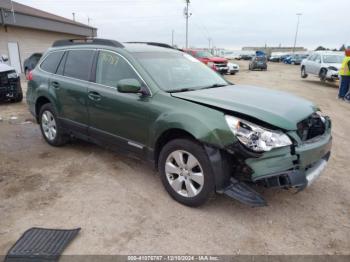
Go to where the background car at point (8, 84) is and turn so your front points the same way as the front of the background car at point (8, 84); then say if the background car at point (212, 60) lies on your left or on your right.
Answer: on your left

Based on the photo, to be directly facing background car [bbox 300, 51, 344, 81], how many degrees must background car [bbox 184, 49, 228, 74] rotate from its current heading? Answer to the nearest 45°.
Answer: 0° — it already faces it

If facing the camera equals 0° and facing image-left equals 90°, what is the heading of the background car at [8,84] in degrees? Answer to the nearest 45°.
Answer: approximately 315°

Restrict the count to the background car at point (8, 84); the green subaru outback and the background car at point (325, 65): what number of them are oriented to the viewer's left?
0

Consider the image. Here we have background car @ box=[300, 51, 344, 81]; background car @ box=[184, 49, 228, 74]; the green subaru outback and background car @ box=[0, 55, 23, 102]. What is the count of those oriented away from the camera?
0

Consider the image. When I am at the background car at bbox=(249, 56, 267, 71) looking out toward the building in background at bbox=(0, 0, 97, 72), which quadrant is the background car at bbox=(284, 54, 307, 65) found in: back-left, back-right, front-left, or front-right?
back-right

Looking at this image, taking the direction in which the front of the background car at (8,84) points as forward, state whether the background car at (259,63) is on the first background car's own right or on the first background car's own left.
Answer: on the first background car's own left

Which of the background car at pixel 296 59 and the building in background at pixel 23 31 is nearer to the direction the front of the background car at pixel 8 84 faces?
the background car

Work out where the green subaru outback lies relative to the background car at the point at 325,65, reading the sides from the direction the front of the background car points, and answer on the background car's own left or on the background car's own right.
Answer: on the background car's own right

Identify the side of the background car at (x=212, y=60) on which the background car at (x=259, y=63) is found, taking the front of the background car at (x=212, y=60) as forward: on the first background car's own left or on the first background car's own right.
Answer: on the first background car's own left

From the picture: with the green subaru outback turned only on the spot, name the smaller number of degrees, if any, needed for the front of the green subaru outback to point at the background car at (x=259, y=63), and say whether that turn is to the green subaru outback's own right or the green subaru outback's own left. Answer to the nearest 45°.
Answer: approximately 135° to the green subaru outback's own left

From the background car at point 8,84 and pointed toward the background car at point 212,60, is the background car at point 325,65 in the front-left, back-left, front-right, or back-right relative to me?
front-right

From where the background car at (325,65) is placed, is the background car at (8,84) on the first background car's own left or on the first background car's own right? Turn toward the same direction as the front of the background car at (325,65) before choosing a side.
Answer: on the first background car's own right

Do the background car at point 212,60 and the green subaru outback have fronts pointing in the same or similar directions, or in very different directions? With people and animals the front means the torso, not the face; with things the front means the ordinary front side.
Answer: same or similar directions

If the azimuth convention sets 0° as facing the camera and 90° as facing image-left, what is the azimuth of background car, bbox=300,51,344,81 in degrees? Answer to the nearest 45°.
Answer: approximately 315°

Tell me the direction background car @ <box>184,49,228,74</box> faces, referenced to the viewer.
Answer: facing the viewer and to the right of the viewer

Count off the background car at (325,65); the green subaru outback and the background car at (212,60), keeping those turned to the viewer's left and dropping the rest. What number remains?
0

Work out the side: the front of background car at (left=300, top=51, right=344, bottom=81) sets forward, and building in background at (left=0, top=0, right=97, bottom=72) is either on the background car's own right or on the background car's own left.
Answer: on the background car's own right

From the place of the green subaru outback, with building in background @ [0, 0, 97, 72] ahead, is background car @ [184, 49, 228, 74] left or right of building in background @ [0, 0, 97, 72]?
right
